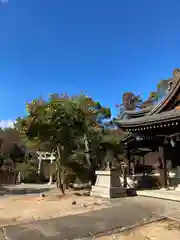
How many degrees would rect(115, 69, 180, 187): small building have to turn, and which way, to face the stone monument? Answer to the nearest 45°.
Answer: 0° — it already faces it

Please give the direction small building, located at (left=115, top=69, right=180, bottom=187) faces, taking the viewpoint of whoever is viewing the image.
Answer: facing the viewer and to the left of the viewer

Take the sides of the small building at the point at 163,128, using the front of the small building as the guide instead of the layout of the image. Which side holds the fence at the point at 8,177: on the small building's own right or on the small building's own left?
on the small building's own right
